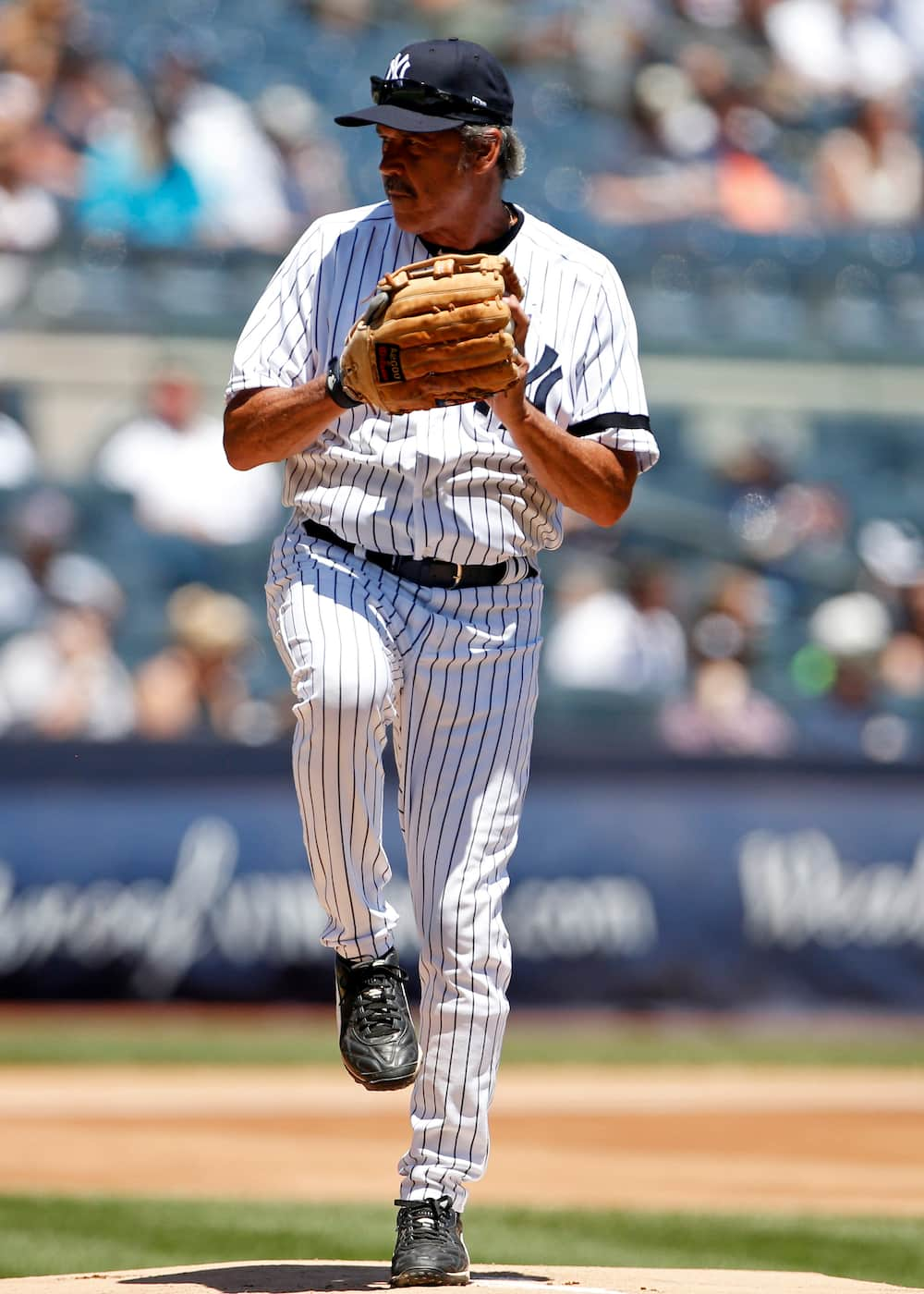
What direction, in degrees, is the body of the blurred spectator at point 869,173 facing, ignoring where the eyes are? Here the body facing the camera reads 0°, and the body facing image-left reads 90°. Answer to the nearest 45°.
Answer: approximately 0°

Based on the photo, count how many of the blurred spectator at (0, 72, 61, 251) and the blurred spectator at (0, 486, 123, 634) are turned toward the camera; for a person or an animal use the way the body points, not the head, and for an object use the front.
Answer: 2

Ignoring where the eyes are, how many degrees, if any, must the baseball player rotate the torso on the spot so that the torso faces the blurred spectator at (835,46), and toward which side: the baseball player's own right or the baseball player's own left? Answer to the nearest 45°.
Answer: approximately 180°

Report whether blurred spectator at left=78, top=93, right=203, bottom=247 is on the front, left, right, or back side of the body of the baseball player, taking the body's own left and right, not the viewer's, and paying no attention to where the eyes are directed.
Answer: back

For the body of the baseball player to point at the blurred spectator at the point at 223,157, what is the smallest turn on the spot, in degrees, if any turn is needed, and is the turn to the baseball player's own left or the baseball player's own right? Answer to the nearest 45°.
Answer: approximately 180°

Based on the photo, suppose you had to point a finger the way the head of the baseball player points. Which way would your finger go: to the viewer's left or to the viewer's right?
to the viewer's left

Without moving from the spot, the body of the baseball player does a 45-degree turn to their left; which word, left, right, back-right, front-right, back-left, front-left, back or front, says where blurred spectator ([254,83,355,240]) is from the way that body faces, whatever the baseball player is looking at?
back-left

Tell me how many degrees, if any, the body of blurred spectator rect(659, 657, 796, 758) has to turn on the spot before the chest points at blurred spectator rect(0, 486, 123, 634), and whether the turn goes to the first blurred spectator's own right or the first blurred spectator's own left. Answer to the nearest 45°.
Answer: approximately 90° to the first blurred spectator's own right

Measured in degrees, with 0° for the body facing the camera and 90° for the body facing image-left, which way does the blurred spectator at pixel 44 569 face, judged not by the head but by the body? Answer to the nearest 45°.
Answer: approximately 0°

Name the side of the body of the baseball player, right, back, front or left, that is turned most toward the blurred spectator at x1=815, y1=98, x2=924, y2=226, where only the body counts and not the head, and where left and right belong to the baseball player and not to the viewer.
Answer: back
